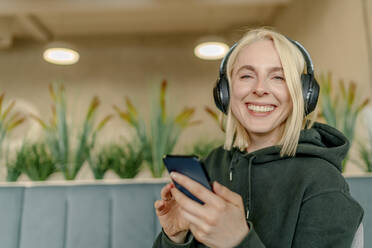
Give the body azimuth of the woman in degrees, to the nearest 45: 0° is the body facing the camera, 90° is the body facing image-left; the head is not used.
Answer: approximately 45°

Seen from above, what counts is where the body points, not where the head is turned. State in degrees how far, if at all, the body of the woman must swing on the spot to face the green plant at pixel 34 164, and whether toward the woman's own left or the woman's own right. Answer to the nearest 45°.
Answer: approximately 90° to the woman's own right

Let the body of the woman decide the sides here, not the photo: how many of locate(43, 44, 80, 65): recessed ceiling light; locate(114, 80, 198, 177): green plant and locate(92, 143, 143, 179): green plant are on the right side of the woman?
3

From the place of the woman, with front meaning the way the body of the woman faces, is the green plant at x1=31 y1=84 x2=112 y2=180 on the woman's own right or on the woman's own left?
on the woman's own right

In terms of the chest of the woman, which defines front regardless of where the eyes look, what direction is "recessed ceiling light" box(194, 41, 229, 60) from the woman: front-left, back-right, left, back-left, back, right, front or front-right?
back-right

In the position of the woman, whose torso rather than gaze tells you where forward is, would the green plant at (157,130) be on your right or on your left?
on your right

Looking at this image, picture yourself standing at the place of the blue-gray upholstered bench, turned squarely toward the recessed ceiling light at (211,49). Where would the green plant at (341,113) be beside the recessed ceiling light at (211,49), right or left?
right

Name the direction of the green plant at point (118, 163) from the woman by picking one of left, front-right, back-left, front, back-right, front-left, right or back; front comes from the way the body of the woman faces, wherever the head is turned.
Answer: right

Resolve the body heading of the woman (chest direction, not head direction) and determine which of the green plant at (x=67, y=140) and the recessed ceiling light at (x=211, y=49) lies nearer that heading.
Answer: the green plant
